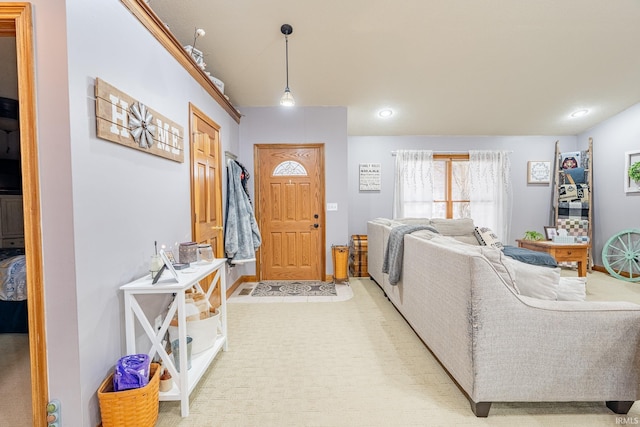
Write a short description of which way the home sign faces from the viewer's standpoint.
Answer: facing the viewer and to the right of the viewer

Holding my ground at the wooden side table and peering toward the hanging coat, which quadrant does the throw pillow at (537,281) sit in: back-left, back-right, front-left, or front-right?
front-left

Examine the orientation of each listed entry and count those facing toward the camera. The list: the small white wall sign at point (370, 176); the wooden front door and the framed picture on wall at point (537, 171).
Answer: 3

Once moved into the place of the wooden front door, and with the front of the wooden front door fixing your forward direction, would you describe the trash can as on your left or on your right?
on your left

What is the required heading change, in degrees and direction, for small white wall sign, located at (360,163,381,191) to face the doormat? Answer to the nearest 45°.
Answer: approximately 45° to its right

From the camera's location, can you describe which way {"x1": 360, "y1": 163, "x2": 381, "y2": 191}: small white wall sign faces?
facing the viewer

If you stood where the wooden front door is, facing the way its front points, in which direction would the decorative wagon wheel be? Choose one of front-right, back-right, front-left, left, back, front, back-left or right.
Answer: left

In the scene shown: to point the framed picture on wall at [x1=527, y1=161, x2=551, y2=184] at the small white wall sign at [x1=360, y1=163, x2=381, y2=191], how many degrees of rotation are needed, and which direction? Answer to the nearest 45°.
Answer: approximately 45° to its right

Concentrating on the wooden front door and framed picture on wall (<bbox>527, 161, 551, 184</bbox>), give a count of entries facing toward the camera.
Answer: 2

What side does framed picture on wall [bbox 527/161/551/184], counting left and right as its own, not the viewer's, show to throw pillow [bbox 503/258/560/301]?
front

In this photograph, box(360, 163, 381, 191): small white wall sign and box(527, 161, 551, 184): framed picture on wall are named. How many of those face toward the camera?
2

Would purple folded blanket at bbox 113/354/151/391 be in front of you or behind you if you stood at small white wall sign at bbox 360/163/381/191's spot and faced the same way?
in front

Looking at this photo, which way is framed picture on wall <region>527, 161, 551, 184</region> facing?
toward the camera

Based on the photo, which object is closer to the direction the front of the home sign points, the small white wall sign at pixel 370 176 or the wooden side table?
the wooden side table

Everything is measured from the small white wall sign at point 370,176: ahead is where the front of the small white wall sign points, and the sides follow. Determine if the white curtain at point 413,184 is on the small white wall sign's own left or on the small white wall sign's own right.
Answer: on the small white wall sign's own left

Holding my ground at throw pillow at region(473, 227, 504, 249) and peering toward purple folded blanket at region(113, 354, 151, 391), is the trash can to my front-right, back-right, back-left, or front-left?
front-right

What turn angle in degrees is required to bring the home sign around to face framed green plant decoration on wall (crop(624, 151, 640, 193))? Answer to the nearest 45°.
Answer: approximately 45° to its left

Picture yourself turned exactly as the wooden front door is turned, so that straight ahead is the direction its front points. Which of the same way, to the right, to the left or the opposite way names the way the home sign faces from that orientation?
to the left

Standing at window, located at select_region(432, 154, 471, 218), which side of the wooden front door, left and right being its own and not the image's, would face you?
left

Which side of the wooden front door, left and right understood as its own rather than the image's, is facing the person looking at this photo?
front
